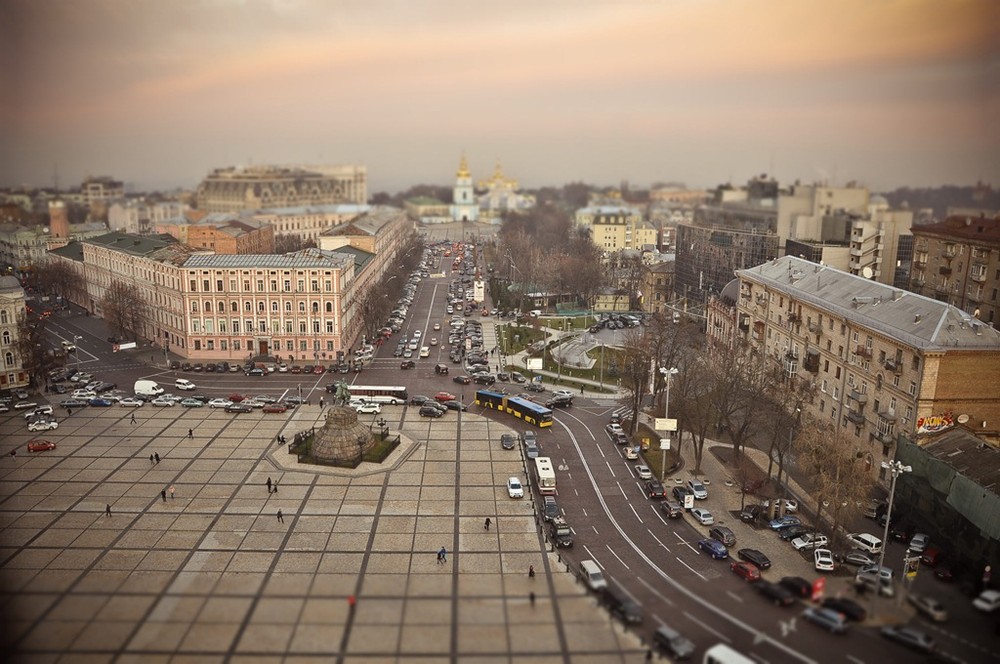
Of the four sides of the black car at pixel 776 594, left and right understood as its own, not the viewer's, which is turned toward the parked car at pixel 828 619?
back

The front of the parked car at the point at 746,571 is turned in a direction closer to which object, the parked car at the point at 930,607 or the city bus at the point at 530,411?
the city bus

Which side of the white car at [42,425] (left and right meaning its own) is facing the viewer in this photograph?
right

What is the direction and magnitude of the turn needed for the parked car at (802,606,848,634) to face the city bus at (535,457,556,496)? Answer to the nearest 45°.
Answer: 0° — it already faces it

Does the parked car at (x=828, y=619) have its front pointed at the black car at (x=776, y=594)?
yes

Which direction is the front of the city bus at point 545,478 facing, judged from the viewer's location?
facing the viewer

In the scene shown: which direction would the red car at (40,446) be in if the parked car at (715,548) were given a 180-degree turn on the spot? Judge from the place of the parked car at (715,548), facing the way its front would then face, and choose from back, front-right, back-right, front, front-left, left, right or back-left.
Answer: back-right

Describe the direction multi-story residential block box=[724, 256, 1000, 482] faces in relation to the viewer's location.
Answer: facing the viewer and to the left of the viewer

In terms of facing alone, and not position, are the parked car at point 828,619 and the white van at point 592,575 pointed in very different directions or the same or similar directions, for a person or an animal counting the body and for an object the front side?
very different directions

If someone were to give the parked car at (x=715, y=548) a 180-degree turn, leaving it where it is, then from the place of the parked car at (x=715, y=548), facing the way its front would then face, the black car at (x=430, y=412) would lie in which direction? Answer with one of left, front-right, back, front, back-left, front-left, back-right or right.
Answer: back

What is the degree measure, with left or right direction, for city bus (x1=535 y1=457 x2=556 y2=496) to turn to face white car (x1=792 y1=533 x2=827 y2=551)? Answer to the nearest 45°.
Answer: approximately 45° to its left

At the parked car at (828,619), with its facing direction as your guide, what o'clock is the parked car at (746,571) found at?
the parked car at (746,571) is roughly at 1 o'clock from the parked car at (828,619).

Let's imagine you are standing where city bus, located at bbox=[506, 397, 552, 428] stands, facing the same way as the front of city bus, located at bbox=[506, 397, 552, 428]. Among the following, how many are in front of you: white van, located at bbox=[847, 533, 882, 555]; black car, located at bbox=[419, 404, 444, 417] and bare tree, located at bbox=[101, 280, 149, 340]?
1
